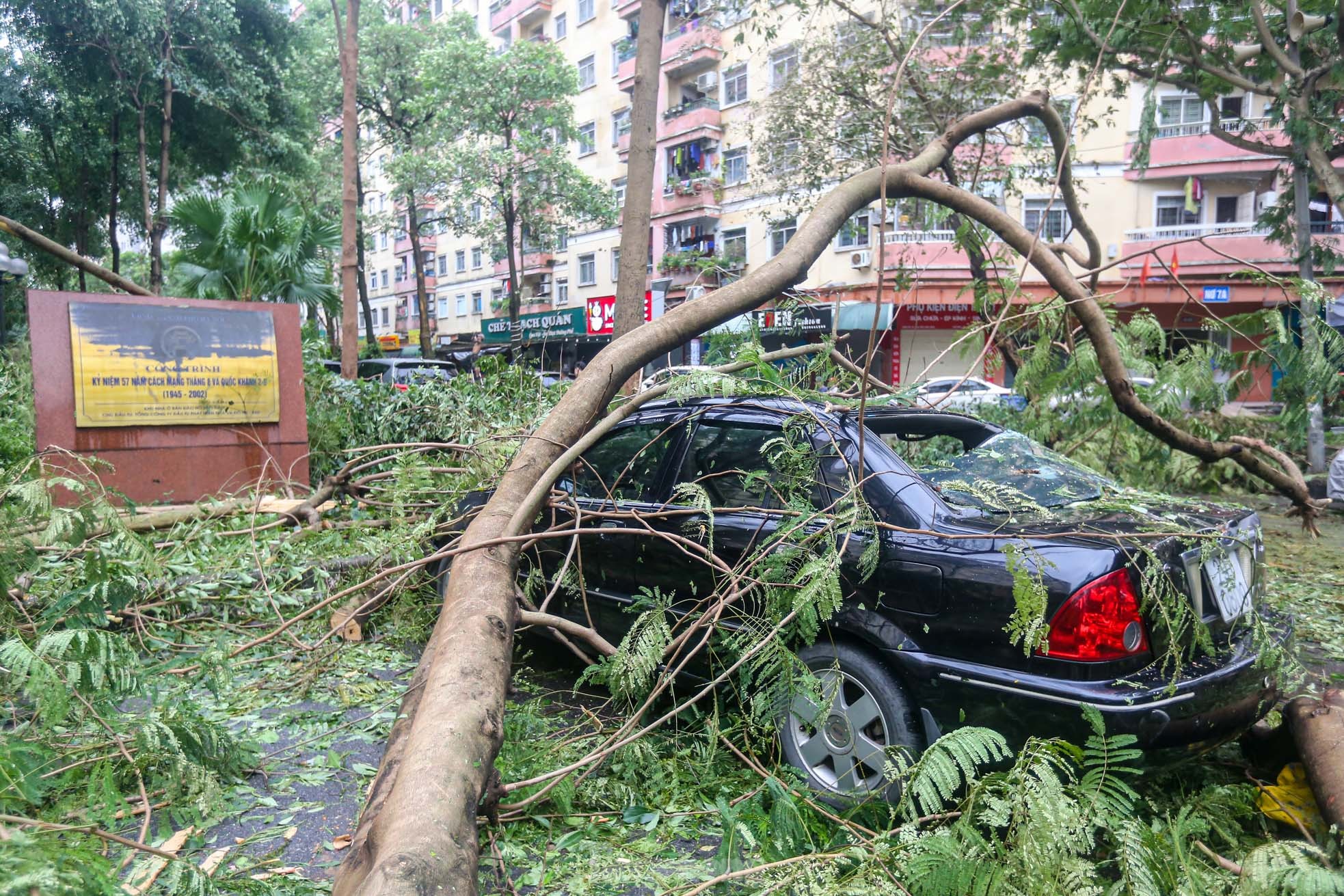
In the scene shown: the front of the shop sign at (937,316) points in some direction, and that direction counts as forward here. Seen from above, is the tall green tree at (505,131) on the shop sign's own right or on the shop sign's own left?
on the shop sign's own right

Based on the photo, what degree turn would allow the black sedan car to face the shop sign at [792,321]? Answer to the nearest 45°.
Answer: approximately 45° to its right

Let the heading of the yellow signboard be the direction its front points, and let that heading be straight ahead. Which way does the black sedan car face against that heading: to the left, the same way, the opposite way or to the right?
the opposite way

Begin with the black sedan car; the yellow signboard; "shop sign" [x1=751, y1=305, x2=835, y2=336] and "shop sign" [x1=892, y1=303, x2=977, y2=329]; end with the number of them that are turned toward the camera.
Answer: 3

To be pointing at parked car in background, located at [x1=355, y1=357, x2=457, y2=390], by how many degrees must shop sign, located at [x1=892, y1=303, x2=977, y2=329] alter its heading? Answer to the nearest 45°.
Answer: approximately 45° to its right

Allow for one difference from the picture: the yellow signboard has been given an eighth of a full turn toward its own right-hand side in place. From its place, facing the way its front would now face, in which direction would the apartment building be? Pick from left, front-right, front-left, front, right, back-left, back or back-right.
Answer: back

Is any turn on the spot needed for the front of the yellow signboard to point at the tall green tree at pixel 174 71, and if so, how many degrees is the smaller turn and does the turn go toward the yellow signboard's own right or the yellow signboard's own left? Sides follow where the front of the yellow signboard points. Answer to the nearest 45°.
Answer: approximately 180°

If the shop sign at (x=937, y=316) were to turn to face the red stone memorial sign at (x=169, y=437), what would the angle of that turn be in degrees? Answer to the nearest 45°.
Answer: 0° — it already faces it

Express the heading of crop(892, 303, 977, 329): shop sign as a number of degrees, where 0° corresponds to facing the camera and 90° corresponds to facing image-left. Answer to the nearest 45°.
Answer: approximately 0°

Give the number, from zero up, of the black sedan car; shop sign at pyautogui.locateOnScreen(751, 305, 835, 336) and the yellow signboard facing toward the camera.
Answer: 2

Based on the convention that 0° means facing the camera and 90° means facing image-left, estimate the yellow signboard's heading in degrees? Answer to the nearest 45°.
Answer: approximately 0°

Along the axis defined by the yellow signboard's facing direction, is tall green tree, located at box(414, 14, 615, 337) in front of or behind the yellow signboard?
behind

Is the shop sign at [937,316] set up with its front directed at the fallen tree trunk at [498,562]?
yes

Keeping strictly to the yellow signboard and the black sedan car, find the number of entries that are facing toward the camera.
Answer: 1

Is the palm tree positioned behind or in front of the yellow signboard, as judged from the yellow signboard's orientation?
behind
